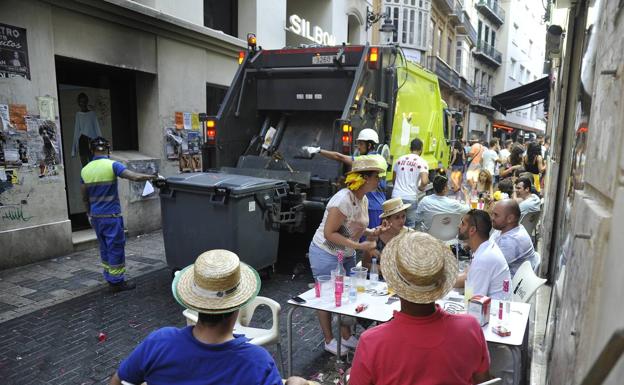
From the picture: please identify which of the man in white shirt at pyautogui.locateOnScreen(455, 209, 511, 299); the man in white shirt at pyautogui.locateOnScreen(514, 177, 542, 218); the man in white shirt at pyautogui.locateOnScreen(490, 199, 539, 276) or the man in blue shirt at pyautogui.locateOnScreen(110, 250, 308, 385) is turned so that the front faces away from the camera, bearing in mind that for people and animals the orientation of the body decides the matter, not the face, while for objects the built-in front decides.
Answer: the man in blue shirt

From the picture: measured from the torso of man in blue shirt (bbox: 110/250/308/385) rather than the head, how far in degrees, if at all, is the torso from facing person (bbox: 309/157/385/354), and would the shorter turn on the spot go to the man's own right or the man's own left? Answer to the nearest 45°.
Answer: approximately 45° to the man's own right

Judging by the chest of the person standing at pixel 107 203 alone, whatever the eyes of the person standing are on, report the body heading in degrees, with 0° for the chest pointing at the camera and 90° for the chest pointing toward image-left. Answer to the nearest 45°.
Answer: approximately 225°

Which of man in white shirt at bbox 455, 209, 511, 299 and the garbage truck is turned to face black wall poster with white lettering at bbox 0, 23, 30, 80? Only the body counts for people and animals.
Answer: the man in white shirt

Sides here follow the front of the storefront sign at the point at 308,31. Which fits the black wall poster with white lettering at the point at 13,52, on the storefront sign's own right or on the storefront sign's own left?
on the storefront sign's own right

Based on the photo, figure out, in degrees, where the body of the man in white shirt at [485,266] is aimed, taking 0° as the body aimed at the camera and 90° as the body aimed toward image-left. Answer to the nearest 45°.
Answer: approximately 90°

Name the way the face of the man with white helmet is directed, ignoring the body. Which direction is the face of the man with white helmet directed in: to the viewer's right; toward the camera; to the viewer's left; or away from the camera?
to the viewer's left

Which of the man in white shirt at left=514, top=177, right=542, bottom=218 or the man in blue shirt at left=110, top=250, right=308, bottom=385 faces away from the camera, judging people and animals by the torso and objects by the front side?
the man in blue shirt

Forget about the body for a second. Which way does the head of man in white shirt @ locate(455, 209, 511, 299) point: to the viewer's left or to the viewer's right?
to the viewer's left

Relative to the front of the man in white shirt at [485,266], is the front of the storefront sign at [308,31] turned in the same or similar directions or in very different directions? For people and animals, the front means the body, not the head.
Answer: very different directions

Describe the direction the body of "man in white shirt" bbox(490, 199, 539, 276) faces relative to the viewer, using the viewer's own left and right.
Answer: facing to the left of the viewer

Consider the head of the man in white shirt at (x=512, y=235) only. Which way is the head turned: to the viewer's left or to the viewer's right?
to the viewer's left

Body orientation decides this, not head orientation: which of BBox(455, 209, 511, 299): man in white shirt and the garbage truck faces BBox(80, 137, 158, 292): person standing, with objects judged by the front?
the man in white shirt

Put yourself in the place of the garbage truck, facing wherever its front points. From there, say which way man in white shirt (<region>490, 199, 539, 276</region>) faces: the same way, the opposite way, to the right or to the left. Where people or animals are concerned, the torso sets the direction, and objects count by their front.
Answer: to the left

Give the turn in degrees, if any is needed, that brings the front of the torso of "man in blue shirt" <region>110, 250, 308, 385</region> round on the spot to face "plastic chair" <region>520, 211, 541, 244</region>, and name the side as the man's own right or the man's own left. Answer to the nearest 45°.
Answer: approximately 45° to the man's own right

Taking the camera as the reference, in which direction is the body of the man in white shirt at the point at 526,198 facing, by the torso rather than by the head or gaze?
to the viewer's left

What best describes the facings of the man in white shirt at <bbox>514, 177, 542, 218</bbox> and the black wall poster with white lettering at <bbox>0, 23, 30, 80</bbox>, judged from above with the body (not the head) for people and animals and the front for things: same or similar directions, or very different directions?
very different directions
